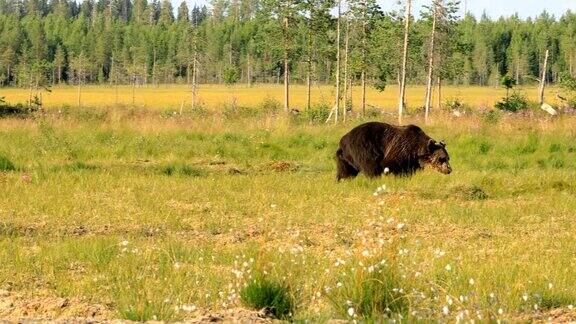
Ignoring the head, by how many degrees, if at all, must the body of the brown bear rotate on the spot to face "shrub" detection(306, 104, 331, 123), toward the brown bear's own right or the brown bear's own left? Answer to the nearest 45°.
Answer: approximately 90° to the brown bear's own left

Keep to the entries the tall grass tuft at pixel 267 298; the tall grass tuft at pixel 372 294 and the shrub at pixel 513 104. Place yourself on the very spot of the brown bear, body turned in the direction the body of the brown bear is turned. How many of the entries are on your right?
2

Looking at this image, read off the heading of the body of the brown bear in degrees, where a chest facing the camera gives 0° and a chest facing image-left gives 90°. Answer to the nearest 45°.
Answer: approximately 270°

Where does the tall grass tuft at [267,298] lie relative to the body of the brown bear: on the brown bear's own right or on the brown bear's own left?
on the brown bear's own right

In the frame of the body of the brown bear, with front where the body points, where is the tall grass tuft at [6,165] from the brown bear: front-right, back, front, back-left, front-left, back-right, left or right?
back

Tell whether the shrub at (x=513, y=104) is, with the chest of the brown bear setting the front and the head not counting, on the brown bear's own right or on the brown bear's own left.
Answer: on the brown bear's own left

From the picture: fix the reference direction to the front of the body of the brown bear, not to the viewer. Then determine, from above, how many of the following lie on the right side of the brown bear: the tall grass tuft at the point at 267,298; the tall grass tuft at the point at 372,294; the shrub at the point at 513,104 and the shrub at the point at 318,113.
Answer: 2

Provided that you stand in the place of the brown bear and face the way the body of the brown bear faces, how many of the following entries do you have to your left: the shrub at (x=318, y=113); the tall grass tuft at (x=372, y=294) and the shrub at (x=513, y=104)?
2

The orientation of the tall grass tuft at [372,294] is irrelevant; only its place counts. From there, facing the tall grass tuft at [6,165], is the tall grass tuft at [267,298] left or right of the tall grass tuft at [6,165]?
left

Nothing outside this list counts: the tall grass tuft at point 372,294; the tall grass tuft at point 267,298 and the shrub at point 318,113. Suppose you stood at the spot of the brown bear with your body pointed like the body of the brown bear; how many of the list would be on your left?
1

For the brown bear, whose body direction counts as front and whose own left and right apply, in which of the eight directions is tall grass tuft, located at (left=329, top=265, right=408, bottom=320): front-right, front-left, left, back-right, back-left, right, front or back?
right
